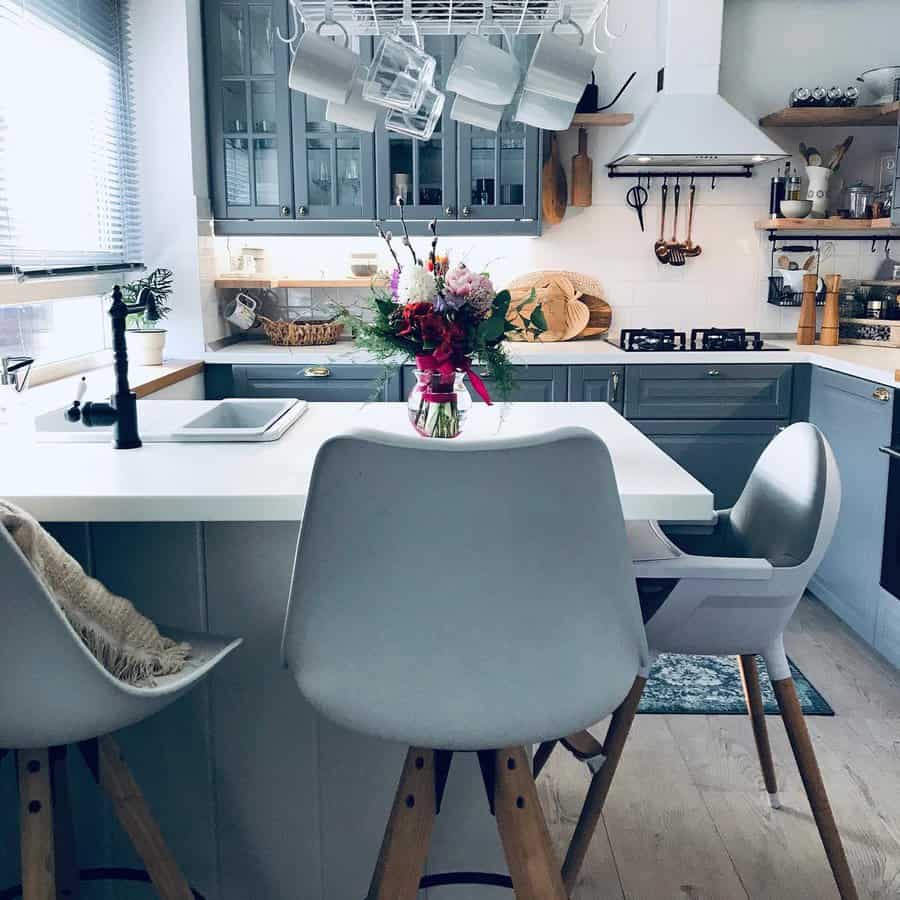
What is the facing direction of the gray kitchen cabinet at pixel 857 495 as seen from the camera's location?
facing to the left of the viewer

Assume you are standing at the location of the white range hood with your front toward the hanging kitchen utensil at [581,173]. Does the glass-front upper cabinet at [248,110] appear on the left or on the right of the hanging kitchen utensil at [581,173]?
left

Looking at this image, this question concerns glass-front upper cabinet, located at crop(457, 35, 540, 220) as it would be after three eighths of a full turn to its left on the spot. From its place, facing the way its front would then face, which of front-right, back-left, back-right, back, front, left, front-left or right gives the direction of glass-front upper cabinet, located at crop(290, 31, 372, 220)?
back-left

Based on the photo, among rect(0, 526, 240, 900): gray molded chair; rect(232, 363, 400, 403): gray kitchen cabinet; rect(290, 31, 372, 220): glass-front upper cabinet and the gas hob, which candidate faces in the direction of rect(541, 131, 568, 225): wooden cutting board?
the gray molded chair

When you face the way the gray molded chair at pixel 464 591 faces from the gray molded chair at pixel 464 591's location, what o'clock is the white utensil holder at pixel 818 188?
The white utensil holder is roughly at 1 o'clock from the gray molded chair.

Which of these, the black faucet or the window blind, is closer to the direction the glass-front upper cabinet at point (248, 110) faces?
the black faucet

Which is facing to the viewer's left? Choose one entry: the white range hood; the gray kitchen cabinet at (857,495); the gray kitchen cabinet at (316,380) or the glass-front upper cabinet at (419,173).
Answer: the gray kitchen cabinet at (857,495)

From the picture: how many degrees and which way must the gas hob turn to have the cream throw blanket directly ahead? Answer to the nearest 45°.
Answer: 0° — it already faces it
